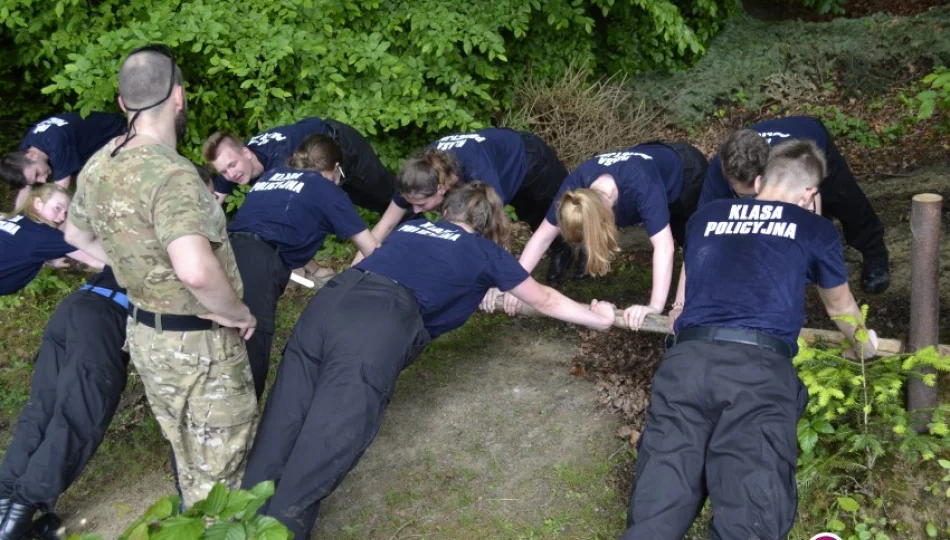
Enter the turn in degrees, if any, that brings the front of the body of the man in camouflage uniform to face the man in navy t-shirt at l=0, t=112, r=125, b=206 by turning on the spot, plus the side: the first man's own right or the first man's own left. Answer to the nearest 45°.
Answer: approximately 45° to the first man's own left

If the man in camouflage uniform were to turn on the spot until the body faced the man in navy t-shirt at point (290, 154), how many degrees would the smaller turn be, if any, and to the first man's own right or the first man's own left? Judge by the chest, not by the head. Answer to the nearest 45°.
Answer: approximately 45° to the first man's own left

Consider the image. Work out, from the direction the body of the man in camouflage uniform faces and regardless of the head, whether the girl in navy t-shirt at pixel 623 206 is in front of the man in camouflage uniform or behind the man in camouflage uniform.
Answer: in front

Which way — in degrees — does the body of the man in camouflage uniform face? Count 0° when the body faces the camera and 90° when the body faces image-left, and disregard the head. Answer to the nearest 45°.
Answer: approximately 225°

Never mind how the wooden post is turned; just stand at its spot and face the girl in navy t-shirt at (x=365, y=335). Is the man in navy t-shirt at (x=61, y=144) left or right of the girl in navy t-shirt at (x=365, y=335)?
right

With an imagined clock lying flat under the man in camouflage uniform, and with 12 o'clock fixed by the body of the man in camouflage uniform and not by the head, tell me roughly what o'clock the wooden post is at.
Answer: The wooden post is roughly at 2 o'clock from the man in camouflage uniform.

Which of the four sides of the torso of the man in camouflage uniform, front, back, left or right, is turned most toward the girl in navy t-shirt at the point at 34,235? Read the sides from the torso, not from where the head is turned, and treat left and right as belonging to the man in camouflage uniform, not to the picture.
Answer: left

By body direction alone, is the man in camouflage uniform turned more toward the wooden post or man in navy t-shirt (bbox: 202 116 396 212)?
the man in navy t-shirt
